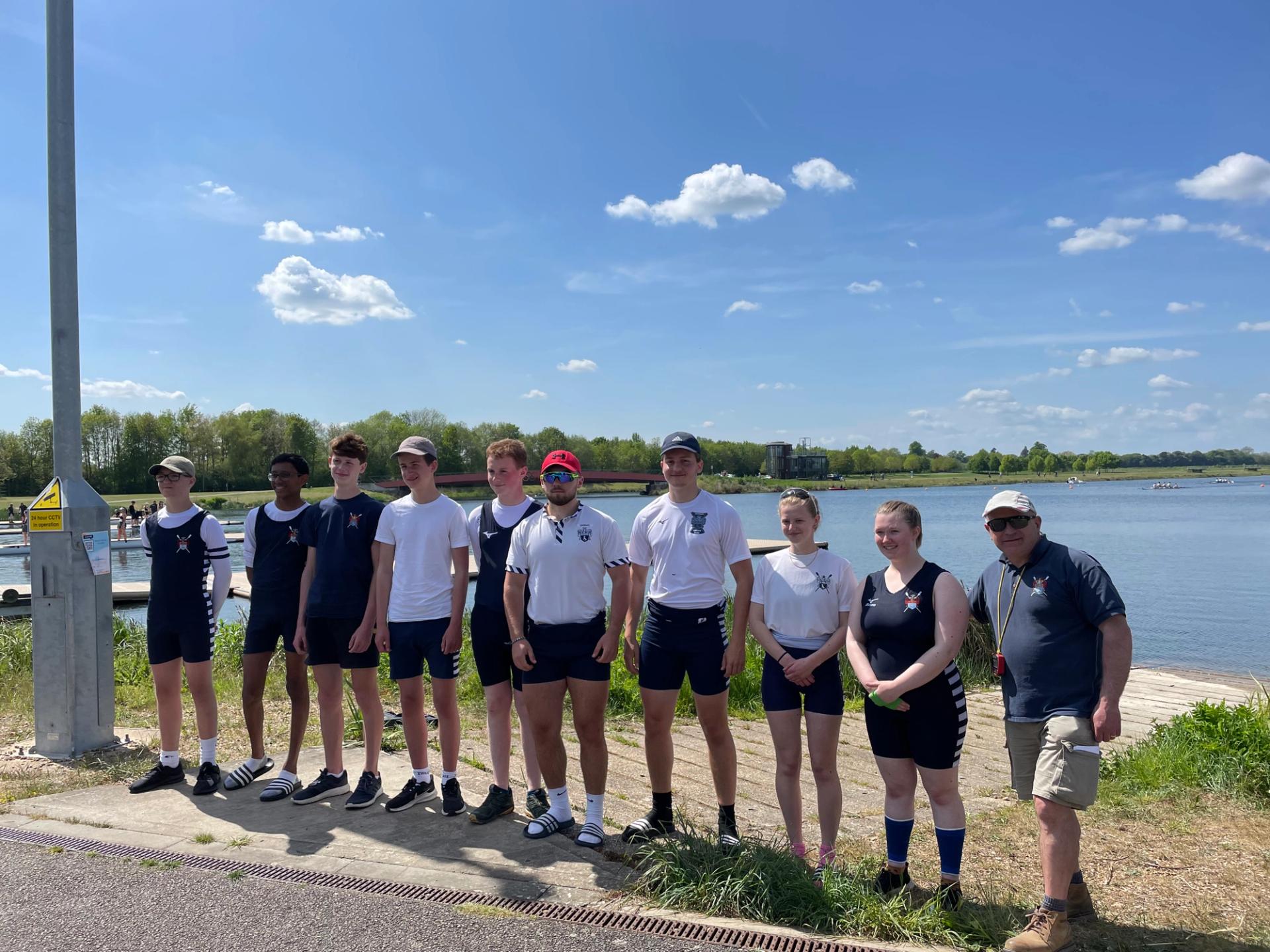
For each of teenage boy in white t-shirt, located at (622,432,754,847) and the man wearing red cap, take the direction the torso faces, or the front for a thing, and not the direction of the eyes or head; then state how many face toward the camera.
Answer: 2

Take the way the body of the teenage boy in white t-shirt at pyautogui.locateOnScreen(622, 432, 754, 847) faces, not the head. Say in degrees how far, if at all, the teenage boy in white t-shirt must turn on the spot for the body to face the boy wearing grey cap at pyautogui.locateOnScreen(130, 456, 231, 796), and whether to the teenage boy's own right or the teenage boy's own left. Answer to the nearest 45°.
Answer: approximately 90° to the teenage boy's own right

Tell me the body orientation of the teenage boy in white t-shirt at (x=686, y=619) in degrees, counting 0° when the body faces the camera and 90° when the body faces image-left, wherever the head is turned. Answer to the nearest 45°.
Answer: approximately 0°

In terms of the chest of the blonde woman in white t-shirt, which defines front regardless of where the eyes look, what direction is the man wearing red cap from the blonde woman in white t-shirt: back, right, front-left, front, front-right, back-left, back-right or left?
right

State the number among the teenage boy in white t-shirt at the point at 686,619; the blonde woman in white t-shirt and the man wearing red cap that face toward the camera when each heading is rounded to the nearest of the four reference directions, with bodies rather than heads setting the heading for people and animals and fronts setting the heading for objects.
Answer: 3

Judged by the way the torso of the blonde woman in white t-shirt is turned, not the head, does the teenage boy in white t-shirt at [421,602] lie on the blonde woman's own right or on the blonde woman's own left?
on the blonde woman's own right

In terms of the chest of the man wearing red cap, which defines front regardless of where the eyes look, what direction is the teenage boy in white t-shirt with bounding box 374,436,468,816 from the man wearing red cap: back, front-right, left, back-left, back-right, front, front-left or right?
back-right
